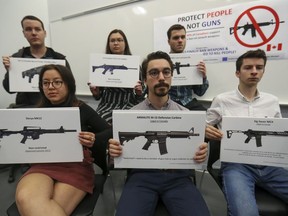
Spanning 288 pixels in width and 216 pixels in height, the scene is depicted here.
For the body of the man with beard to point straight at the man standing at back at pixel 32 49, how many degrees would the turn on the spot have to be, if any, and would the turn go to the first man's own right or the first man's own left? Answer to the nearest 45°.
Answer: approximately 135° to the first man's own right

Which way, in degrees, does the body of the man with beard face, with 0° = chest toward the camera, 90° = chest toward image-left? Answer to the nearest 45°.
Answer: approximately 0°

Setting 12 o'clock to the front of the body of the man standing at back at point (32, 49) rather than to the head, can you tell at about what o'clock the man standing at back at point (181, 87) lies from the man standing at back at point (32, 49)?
the man standing at back at point (181, 87) is roughly at 10 o'clock from the man standing at back at point (32, 49).

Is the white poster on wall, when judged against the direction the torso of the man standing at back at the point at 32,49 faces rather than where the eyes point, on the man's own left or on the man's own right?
on the man's own left

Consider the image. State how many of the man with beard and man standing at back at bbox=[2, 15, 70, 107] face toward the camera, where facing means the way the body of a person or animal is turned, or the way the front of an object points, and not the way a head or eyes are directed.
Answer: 2

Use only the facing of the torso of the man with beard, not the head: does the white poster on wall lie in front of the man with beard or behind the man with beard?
behind

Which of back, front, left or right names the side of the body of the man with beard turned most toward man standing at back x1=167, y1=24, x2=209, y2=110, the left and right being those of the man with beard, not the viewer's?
back

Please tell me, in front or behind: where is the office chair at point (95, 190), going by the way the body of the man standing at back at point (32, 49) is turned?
in front
